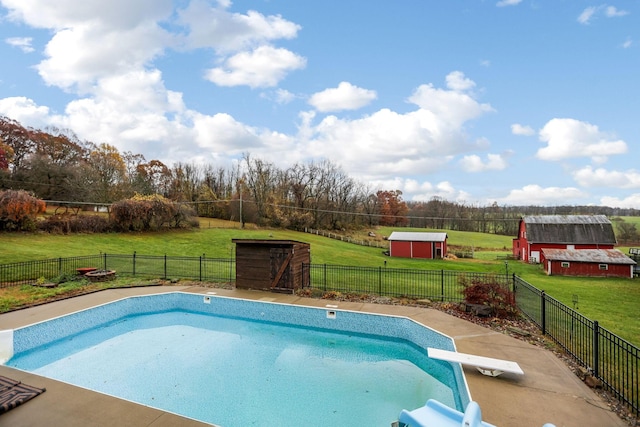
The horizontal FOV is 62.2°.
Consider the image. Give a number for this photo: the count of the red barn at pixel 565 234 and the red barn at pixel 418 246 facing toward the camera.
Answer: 1

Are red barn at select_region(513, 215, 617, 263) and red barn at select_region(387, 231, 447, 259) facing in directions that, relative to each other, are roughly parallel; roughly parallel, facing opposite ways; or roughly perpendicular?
roughly perpendicular

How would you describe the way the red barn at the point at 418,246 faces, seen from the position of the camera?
facing the viewer

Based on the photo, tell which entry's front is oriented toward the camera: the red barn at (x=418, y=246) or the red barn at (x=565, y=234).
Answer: the red barn at (x=418, y=246)

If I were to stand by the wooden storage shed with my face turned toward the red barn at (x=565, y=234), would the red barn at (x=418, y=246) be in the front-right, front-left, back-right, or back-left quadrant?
front-left

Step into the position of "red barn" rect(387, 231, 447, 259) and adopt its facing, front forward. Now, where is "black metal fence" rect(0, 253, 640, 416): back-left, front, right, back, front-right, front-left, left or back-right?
front

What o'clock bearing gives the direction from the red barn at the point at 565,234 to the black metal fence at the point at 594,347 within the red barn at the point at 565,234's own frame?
The black metal fence is roughly at 9 o'clock from the red barn.

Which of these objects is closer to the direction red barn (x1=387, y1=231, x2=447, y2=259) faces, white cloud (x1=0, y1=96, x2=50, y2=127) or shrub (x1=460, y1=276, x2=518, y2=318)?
the shrub

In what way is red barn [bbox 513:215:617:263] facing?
to the viewer's left

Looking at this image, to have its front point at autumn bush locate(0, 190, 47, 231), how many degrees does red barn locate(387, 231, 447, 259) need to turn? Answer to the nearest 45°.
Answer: approximately 45° to its right

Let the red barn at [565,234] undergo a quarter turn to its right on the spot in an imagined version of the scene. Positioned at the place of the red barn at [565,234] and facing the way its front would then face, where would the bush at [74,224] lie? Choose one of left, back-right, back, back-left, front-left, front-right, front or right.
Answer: back-left
